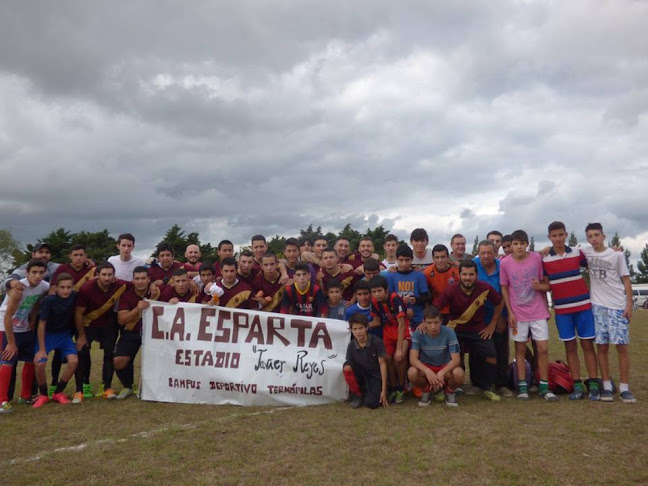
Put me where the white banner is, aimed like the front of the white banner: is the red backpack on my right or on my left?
on my left

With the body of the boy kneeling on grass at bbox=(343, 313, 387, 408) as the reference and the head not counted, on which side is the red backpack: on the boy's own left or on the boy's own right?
on the boy's own left

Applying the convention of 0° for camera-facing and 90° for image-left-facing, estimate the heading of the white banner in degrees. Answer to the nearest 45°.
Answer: approximately 0°

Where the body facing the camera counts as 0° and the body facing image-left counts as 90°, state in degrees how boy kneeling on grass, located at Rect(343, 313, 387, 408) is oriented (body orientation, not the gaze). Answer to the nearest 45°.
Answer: approximately 0°
